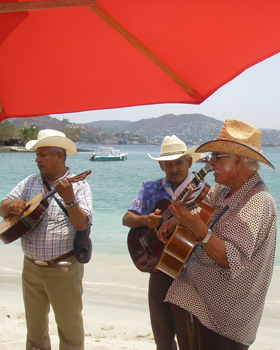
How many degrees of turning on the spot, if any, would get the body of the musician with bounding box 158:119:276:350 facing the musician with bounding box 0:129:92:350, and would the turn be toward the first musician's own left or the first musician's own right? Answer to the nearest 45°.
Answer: approximately 45° to the first musician's own right

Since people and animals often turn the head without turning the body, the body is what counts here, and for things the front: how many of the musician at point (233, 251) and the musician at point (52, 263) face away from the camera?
0

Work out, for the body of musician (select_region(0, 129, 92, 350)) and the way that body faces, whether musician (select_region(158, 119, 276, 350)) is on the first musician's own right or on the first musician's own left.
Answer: on the first musician's own left

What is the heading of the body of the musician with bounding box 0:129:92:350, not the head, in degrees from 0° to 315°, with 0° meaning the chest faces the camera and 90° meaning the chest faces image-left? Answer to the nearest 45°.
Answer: approximately 45°

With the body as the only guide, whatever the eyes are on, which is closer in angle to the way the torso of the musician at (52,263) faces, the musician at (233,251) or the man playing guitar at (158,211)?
the musician

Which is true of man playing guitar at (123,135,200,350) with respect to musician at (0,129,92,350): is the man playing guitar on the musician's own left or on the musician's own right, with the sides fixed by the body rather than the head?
on the musician's own left

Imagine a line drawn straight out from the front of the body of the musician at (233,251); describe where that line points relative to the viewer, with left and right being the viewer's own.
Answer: facing to the left of the viewer

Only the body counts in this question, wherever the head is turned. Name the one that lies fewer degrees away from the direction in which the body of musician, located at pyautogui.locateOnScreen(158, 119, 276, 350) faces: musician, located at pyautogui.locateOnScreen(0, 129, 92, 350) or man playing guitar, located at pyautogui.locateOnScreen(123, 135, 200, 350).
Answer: the musician
